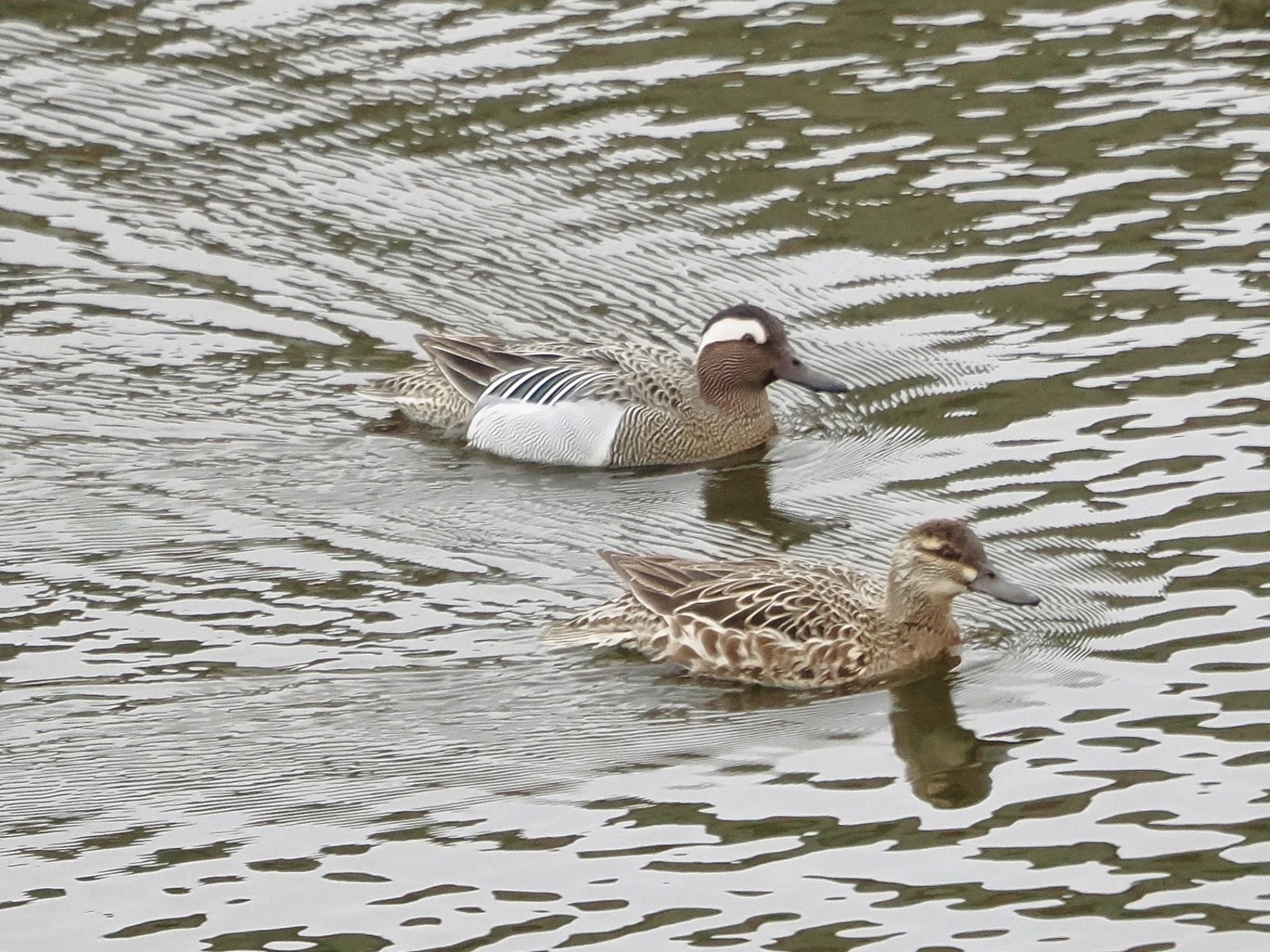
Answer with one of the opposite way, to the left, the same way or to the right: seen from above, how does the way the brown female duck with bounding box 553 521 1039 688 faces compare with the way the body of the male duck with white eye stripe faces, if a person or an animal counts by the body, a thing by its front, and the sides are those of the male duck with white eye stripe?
the same way

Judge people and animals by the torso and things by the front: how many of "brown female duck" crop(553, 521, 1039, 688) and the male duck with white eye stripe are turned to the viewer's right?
2

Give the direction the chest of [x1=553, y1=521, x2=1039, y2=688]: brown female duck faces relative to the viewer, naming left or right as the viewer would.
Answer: facing to the right of the viewer

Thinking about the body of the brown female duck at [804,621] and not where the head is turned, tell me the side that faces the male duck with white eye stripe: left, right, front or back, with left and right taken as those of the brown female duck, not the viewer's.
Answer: left

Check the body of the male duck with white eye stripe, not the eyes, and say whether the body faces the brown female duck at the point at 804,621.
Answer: no

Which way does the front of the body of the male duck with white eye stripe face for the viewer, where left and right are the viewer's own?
facing to the right of the viewer

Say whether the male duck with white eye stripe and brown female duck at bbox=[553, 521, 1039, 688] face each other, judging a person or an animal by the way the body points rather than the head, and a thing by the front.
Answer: no
